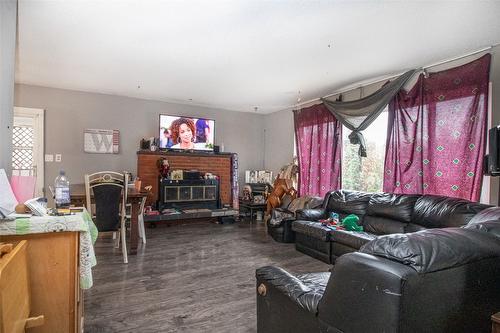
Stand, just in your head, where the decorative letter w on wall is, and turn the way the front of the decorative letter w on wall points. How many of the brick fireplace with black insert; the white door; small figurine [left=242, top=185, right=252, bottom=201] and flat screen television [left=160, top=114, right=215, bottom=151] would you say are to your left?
3

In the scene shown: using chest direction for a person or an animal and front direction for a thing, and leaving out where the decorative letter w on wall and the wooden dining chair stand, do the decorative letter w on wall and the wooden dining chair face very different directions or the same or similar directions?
very different directions

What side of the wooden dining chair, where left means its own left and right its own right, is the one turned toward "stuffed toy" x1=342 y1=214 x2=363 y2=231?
right

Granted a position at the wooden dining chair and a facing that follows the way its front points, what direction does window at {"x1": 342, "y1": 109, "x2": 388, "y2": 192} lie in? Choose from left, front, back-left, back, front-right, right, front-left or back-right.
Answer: right

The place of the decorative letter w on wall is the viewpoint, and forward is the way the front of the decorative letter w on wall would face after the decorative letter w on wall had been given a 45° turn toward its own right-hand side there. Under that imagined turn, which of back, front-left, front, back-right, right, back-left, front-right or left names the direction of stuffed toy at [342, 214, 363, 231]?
left

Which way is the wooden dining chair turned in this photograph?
away from the camera

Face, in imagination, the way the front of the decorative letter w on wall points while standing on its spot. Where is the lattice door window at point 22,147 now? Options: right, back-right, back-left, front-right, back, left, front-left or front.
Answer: right

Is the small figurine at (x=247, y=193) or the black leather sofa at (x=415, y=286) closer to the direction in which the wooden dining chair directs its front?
the small figurine

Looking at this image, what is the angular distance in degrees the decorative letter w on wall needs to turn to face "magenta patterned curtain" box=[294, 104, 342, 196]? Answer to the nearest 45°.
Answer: approximately 45° to its left

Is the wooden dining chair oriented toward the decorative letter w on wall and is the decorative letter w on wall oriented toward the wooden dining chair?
yes

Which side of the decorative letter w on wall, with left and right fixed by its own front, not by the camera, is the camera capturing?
front

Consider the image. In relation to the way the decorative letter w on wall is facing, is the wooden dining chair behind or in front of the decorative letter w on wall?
in front

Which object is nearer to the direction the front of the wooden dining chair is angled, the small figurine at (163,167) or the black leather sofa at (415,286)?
the small figurine
